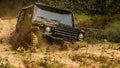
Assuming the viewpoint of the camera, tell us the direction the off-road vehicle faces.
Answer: facing the viewer and to the right of the viewer

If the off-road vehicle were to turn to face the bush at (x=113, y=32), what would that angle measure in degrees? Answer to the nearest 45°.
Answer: approximately 90° to its left
